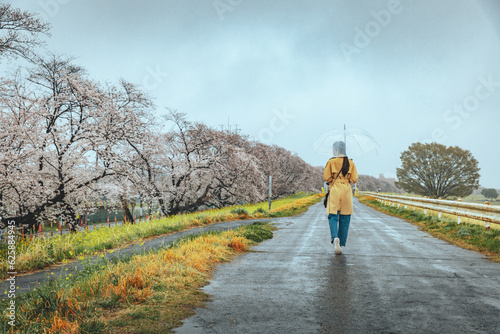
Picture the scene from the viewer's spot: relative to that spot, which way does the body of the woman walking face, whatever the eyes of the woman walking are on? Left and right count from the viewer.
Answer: facing away from the viewer

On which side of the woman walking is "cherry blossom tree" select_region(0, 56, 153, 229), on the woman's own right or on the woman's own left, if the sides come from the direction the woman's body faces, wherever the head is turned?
on the woman's own left

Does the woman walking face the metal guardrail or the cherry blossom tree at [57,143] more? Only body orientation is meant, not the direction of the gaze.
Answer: the metal guardrail

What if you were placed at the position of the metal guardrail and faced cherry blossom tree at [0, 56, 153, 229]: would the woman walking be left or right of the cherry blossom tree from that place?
left
